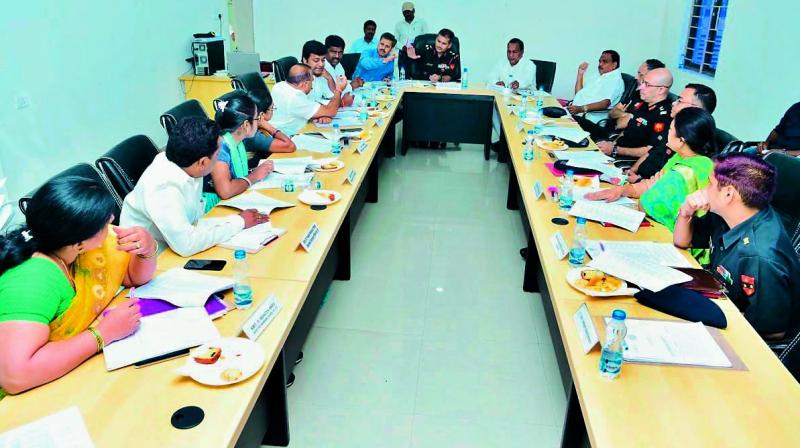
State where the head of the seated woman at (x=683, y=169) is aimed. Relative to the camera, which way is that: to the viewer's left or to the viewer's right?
to the viewer's left

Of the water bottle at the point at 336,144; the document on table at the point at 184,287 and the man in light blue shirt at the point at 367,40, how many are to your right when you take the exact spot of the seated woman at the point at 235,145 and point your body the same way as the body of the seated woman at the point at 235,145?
1

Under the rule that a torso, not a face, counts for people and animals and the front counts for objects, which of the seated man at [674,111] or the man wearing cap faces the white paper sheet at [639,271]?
the man wearing cap

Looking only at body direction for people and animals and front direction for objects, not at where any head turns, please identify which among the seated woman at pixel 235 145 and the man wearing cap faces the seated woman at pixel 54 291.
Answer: the man wearing cap

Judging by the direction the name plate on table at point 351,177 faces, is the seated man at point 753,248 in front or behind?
in front

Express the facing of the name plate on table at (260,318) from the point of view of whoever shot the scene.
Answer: facing the viewer and to the right of the viewer

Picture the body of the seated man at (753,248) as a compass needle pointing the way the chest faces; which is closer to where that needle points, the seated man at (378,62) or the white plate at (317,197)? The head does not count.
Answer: the white plate

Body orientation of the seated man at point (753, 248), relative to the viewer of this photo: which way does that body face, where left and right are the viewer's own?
facing to the left of the viewer

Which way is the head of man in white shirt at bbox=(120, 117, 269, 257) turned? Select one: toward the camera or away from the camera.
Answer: away from the camera

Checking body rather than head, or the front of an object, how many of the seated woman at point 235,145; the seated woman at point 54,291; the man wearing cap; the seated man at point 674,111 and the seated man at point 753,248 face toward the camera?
1

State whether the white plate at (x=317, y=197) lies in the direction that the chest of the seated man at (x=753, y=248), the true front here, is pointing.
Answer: yes

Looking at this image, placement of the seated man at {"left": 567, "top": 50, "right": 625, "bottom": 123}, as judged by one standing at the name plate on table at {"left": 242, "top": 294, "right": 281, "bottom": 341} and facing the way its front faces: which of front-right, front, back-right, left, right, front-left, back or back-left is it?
left

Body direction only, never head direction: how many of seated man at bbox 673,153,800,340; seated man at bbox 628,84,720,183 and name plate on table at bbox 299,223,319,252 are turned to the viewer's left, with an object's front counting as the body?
2

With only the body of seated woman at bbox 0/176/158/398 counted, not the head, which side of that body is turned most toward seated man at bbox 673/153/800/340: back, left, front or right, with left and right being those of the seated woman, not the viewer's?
front

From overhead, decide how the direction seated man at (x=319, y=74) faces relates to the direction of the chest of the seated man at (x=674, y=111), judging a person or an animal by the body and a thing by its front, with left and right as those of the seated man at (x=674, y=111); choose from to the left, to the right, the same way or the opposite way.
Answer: the opposite way

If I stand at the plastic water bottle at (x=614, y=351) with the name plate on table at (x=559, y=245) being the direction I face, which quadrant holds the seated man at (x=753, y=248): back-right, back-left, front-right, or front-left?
front-right

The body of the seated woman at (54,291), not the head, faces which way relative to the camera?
to the viewer's right

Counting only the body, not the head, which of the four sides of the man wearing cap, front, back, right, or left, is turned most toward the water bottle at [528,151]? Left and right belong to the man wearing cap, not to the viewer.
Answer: front
